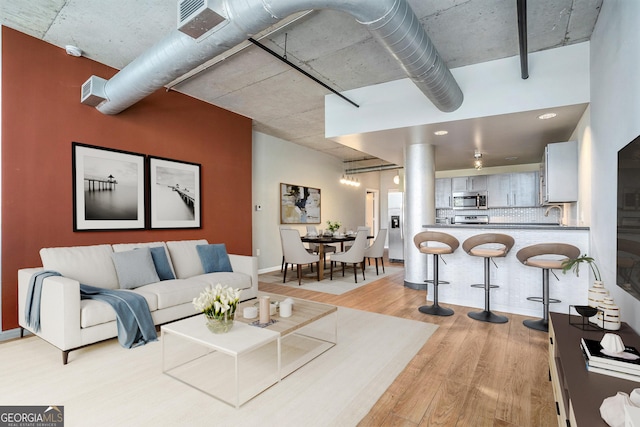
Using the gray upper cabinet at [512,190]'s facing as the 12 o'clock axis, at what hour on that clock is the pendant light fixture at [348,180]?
The pendant light fixture is roughly at 3 o'clock from the gray upper cabinet.

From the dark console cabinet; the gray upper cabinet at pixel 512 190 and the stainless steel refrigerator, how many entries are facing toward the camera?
2

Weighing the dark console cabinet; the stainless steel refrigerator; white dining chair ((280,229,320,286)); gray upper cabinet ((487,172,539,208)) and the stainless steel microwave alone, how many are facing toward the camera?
3

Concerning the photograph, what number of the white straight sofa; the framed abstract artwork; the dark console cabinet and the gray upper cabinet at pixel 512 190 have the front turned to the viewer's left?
1

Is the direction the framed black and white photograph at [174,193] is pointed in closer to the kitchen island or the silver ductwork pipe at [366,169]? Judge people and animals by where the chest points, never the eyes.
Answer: the kitchen island

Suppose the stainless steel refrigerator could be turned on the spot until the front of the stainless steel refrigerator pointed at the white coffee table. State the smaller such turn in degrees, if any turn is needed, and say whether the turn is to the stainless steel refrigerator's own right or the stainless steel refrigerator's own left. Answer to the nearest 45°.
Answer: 0° — it already faces it

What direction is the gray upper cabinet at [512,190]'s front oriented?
toward the camera

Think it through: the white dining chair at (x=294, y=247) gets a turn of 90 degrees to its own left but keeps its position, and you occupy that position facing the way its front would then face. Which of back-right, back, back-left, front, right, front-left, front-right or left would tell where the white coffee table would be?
back-left

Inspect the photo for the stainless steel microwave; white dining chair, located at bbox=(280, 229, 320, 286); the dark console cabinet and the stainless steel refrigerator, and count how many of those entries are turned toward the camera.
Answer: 2

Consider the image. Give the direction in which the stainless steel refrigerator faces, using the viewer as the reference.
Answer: facing the viewer

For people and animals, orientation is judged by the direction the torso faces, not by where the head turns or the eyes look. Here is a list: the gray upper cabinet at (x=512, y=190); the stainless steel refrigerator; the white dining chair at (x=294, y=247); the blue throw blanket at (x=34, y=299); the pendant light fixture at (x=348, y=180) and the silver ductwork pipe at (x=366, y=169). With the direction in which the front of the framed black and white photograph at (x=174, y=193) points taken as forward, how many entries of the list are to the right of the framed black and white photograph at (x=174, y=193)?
1

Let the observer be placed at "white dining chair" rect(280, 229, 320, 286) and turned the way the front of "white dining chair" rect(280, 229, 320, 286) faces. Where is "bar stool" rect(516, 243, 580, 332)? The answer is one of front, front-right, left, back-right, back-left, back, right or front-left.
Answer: right

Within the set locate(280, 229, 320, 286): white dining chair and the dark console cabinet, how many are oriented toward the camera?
0

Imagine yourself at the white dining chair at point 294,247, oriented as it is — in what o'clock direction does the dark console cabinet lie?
The dark console cabinet is roughly at 4 o'clock from the white dining chair.

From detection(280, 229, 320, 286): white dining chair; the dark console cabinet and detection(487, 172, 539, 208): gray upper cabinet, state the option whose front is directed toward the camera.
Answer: the gray upper cabinet

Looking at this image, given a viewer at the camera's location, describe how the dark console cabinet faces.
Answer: facing to the left of the viewer

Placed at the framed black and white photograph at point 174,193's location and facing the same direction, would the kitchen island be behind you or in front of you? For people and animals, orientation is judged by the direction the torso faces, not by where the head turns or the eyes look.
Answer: in front

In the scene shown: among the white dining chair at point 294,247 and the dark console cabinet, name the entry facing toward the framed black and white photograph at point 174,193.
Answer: the dark console cabinet

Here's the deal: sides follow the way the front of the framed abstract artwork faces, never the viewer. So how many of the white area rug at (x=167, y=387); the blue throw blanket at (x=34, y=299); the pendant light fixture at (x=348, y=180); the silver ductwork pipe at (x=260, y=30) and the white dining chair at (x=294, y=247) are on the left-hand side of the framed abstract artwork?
1

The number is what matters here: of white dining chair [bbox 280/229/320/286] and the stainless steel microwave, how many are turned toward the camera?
1
